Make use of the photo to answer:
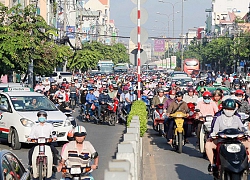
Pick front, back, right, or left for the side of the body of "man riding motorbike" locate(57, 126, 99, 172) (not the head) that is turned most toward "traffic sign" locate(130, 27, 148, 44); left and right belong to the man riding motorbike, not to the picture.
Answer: back

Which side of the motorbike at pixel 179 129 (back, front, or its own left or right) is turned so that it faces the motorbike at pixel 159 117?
back

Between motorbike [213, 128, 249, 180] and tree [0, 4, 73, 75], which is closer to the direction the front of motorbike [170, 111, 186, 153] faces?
the motorbike

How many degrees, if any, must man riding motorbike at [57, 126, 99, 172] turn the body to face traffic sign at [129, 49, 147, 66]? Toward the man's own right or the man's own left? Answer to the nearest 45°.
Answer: approximately 180°

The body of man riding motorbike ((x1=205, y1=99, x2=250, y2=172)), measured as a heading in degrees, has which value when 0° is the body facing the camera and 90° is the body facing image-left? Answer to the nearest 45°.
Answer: approximately 0°
